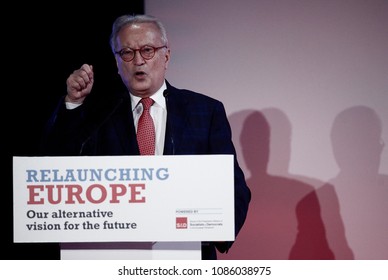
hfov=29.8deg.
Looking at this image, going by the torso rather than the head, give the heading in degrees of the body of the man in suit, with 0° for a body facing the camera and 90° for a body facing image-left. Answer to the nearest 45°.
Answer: approximately 0°
